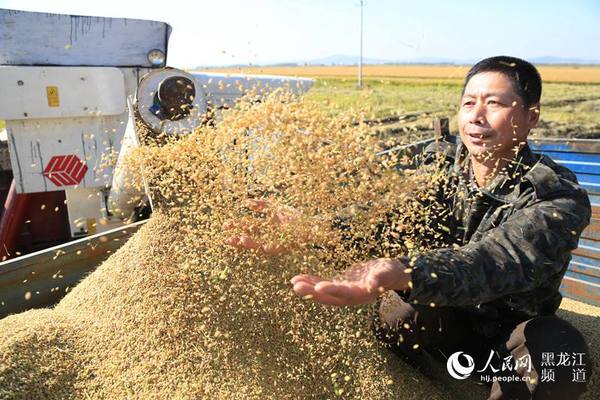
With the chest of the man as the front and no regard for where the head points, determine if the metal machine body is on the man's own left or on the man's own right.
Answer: on the man's own right

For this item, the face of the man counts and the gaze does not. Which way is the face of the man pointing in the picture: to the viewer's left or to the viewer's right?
to the viewer's left

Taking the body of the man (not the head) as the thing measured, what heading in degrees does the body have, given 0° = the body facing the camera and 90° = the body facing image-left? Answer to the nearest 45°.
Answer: approximately 45°
